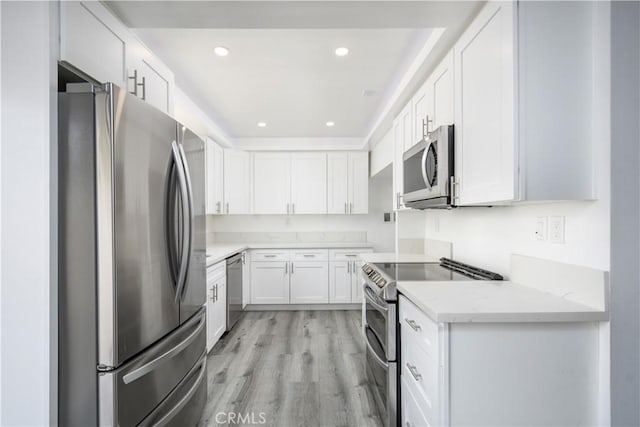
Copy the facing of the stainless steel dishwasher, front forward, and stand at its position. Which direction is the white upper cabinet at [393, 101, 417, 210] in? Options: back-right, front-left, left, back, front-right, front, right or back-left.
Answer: front-right

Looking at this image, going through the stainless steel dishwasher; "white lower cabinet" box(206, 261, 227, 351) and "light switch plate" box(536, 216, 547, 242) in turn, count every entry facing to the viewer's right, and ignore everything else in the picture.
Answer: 2

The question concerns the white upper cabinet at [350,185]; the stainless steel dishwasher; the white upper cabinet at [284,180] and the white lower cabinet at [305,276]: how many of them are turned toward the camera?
3

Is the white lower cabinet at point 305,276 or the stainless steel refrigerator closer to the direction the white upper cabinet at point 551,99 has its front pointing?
the stainless steel refrigerator

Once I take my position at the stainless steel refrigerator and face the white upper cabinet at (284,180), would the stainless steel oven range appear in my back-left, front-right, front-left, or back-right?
front-right

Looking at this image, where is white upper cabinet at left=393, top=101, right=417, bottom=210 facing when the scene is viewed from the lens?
facing to the left of the viewer

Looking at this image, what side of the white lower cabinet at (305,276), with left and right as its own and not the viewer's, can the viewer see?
front

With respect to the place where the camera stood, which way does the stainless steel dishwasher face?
facing to the right of the viewer

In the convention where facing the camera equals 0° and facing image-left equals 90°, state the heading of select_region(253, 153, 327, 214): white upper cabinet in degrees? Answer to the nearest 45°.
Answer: approximately 0°

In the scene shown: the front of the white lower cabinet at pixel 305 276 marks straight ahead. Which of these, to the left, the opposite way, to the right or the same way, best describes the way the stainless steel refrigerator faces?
to the left

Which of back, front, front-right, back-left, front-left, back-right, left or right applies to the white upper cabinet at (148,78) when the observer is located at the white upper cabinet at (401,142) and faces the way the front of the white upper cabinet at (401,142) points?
front-left

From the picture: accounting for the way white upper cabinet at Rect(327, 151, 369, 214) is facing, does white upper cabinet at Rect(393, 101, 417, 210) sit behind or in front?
in front

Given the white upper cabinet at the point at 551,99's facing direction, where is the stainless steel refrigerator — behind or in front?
in front

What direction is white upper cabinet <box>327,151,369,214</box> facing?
toward the camera

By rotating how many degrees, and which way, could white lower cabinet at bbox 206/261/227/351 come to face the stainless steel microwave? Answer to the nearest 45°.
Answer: approximately 45° to its right

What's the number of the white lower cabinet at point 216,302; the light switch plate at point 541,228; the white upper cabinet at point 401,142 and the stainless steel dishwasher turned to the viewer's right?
2

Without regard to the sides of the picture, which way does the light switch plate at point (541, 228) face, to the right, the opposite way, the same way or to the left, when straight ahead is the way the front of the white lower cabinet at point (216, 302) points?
the opposite way
